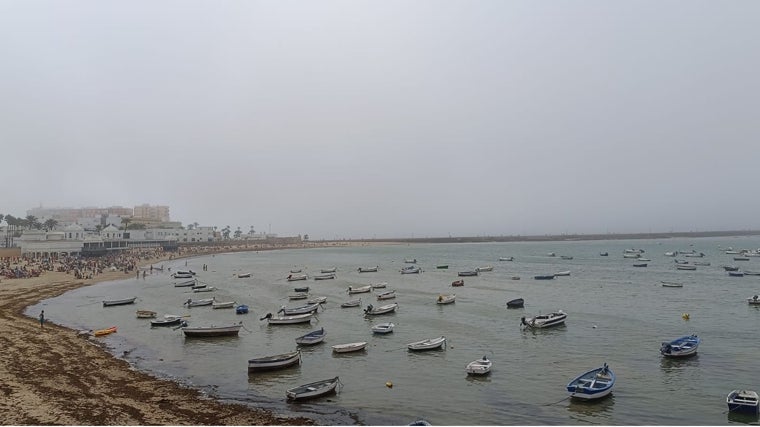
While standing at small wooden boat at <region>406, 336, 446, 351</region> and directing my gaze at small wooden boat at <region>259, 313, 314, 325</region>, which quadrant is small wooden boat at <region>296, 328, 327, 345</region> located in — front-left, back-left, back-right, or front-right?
front-left

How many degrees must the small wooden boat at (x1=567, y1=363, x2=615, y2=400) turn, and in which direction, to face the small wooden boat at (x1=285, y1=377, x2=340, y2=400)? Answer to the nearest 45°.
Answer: approximately 180°

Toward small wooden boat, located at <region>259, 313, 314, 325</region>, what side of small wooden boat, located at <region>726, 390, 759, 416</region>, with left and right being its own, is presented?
front

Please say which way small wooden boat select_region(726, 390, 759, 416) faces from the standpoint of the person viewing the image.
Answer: facing to the left of the viewer

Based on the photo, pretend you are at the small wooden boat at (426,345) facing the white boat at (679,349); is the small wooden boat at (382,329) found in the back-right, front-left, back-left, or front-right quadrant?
back-left

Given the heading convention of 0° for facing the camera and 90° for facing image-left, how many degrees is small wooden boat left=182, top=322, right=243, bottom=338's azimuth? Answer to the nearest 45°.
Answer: approximately 270°

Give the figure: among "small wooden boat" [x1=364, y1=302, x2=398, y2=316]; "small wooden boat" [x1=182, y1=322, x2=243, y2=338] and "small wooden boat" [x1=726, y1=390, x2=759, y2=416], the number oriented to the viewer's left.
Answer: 1

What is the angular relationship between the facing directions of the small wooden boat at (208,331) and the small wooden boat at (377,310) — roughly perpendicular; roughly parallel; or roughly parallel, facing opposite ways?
roughly parallel

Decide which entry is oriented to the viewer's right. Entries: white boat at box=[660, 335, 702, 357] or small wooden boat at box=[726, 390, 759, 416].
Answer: the white boat

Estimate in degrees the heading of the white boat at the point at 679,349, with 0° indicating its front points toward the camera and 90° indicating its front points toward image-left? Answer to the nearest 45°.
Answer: approximately 270°

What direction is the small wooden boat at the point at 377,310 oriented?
to the viewer's right
